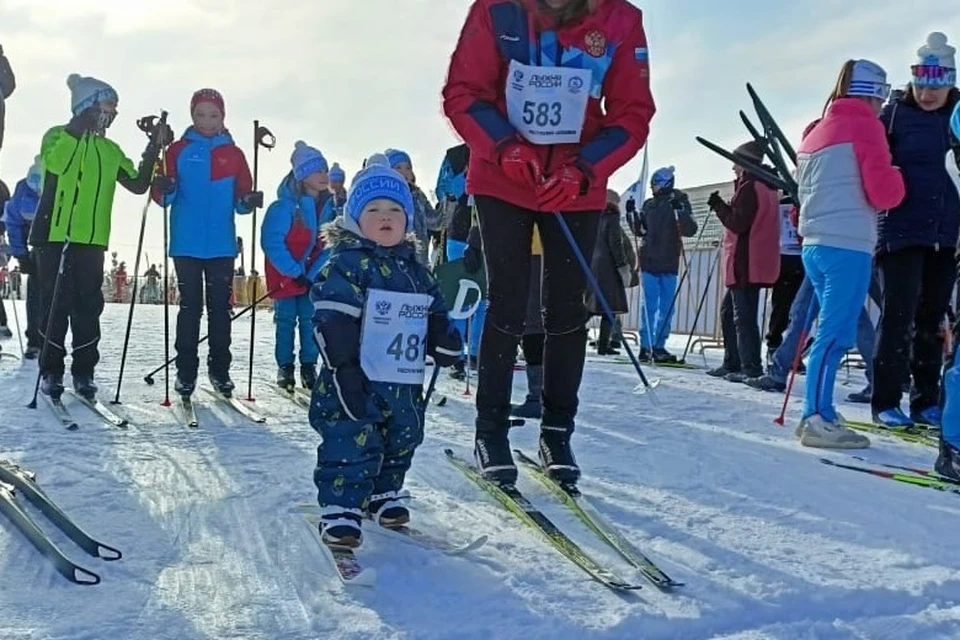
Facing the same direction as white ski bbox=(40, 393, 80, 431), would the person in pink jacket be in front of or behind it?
in front

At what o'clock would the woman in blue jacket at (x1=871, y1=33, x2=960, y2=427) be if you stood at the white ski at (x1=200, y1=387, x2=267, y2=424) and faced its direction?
The woman in blue jacket is roughly at 11 o'clock from the white ski.

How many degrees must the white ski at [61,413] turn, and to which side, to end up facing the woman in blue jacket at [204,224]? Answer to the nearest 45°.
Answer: approximately 90° to its left

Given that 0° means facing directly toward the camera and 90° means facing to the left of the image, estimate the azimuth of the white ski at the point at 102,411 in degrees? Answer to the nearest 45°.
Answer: approximately 315°

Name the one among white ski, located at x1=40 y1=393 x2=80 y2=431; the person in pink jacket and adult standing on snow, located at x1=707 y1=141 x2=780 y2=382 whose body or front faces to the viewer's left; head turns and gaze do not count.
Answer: the adult standing on snow

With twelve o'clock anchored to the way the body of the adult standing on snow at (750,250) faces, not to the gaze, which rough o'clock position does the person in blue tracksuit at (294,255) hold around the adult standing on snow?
The person in blue tracksuit is roughly at 11 o'clock from the adult standing on snow.

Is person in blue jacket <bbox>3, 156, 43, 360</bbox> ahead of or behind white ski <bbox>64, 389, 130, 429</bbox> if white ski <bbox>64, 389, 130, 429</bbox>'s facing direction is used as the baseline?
behind

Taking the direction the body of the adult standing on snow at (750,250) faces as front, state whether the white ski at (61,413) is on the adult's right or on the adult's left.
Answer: on the adult's left

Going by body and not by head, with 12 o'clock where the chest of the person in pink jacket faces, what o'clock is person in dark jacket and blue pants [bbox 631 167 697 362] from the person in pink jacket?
The person in dark jacket and blue pants is roughly at 10 o'clock from the person in pink jacket.

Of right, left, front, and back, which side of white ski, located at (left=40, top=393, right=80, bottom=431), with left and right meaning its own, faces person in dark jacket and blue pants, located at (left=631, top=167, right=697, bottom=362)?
left

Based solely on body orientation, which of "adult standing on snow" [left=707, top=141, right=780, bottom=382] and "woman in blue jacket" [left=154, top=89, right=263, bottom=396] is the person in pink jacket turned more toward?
the adult standing on snow

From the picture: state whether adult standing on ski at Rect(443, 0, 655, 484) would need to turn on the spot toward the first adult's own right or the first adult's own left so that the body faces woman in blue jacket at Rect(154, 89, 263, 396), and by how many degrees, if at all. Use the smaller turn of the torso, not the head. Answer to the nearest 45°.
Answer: approximately 135° to the first adult's own right
